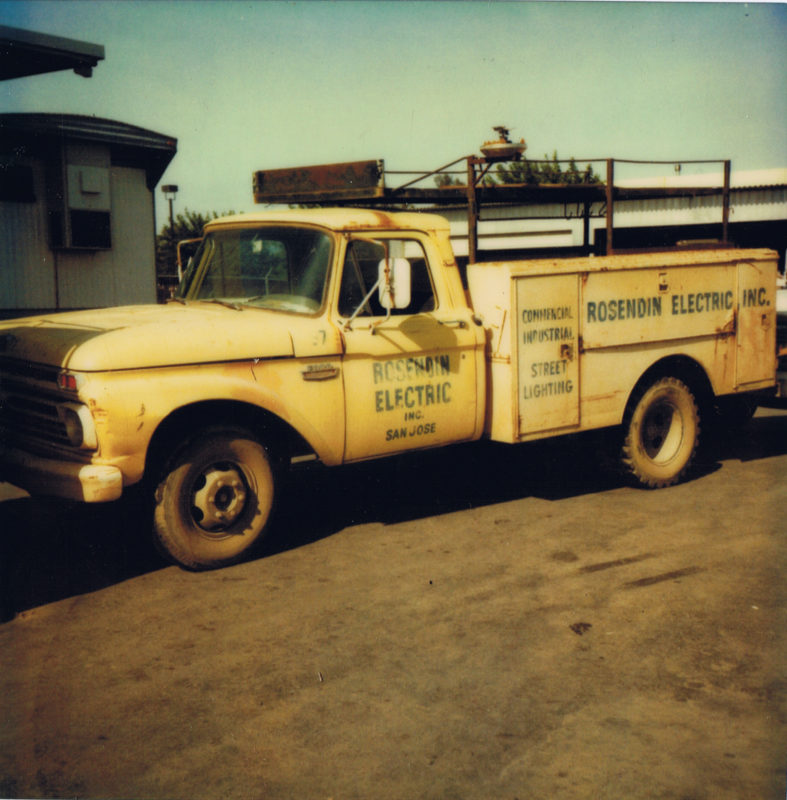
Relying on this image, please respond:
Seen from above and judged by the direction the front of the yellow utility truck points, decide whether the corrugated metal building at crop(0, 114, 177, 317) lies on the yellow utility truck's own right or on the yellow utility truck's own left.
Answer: on the yellow utility truck's own right

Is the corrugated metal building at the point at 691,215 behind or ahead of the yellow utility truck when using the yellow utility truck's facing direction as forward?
behind

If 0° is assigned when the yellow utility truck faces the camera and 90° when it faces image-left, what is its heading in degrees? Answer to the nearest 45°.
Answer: approximately 45°

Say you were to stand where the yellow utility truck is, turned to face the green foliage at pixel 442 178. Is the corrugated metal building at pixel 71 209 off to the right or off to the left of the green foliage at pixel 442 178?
left

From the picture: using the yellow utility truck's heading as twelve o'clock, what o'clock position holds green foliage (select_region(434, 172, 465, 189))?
The green foliage is roughly at 5 o'clock from the yellow utility truck.
